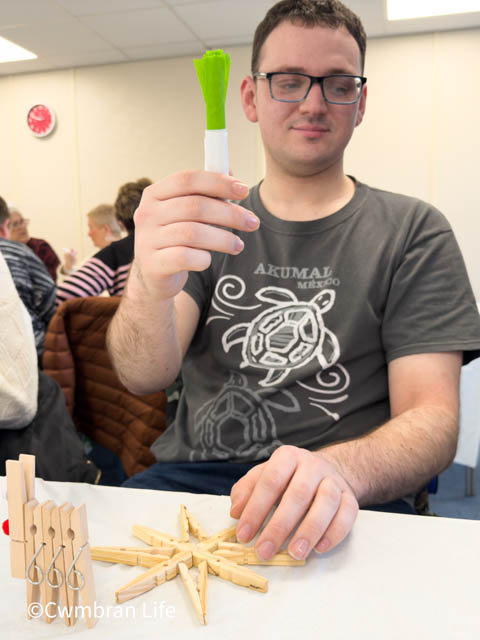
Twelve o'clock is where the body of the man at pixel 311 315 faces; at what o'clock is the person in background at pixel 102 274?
The person in background is roughly at 5 o'clock from the man.

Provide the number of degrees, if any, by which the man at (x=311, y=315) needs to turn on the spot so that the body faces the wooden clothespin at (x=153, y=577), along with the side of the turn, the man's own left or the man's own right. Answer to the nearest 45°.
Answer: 0° — they already face it

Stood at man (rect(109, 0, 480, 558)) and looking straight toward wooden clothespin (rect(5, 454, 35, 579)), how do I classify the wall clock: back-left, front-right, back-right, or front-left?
back-right

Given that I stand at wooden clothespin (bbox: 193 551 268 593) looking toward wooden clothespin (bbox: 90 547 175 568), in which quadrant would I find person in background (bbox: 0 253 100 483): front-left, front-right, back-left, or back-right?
front-right

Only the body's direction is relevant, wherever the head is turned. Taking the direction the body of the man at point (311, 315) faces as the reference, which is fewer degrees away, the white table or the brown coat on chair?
the white table

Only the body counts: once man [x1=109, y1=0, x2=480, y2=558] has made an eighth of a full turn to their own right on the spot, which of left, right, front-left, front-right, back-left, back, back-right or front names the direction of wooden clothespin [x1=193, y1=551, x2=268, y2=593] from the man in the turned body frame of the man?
front-left

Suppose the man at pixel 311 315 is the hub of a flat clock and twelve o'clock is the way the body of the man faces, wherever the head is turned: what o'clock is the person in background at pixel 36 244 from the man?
The person in background is roughly at 5 o'clock from the man.

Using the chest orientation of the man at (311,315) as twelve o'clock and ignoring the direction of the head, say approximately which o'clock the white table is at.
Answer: The white table is roughly at 12 o'clock from the man.

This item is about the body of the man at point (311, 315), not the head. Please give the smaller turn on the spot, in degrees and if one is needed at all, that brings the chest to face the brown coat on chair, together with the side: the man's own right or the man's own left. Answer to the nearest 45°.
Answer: approximately 135° to the man's own right

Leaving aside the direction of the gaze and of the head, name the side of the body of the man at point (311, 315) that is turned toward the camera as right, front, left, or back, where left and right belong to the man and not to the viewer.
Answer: front

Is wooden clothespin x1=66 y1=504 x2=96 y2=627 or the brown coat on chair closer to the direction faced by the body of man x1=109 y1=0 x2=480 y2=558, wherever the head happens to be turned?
the wooden clothespin
